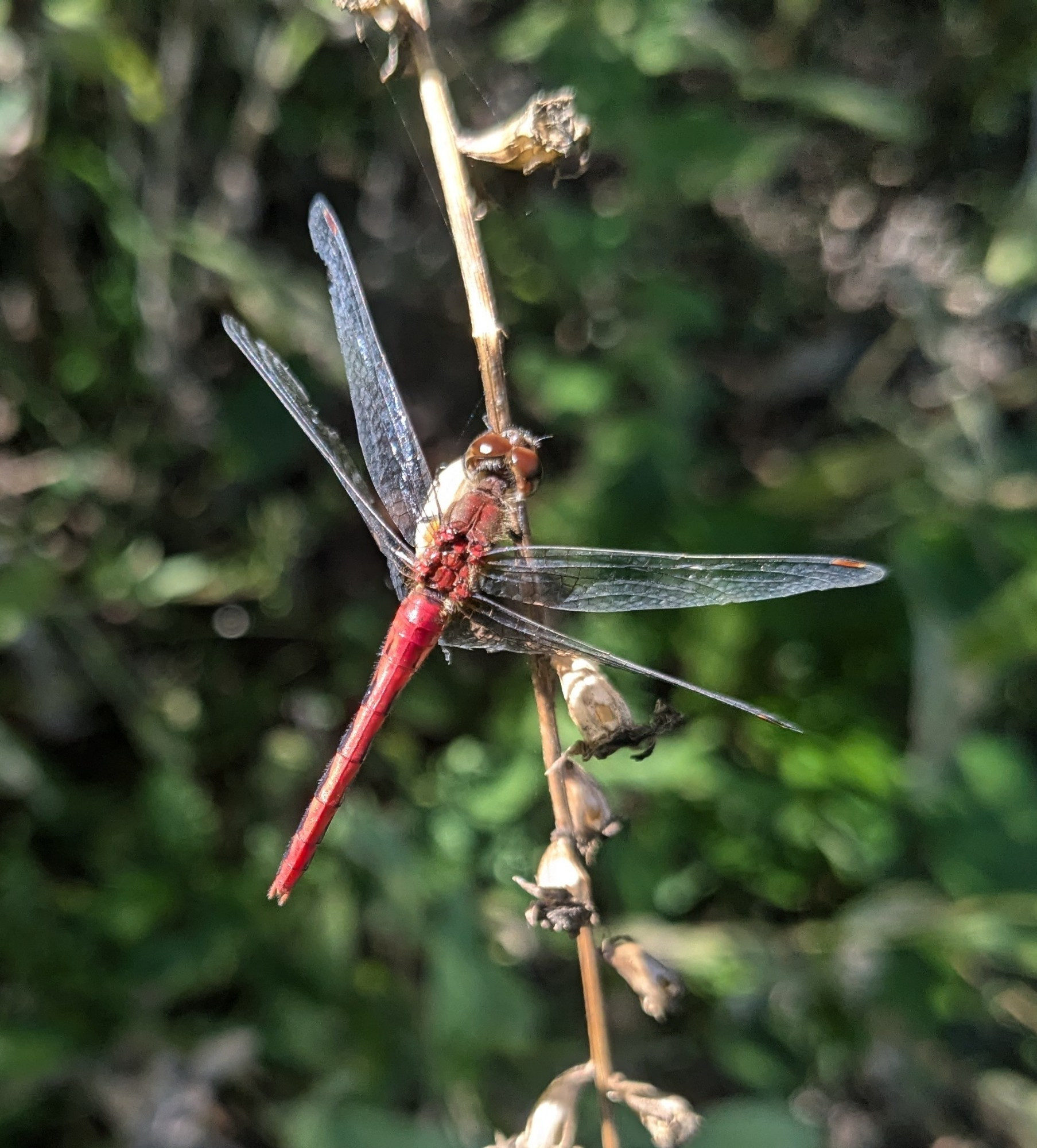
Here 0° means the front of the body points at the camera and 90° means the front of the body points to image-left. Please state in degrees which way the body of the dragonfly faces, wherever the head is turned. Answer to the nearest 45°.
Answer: approximately 225°
